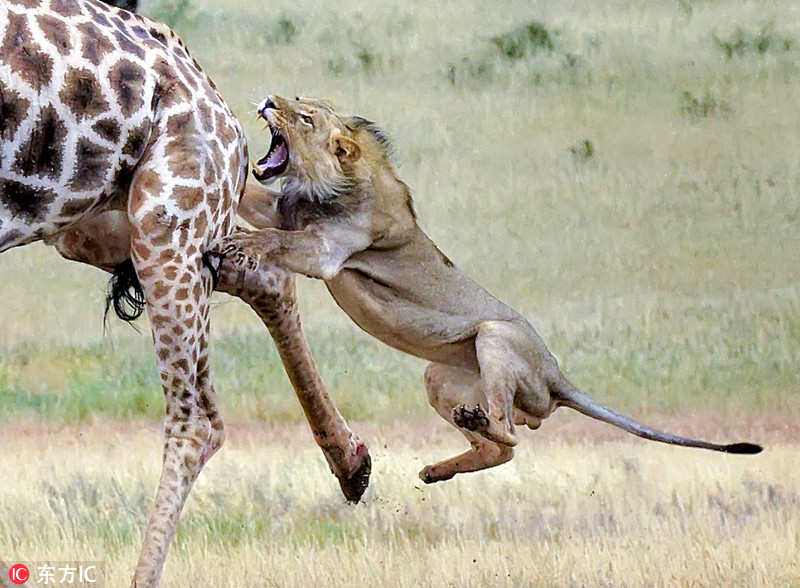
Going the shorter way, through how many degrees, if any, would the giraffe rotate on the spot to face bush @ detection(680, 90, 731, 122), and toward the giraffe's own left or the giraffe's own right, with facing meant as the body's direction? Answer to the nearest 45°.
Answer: approximately 135° to the giraffe's own right

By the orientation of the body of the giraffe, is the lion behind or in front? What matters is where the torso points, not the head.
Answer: behind

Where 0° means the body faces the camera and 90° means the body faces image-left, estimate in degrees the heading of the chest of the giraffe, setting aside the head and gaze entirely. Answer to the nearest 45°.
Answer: approximately 90°

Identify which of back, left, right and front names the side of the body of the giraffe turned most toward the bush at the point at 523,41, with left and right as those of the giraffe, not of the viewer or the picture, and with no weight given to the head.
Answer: right

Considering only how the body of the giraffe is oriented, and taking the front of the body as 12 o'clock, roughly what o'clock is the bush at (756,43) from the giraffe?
The bush is roughly at 4 o'clock from the giraffe.
